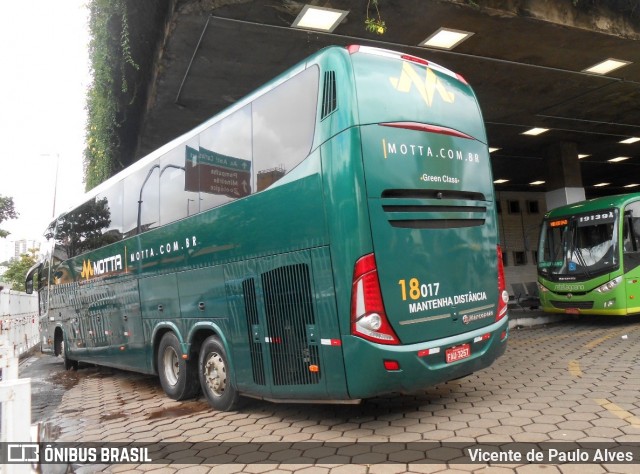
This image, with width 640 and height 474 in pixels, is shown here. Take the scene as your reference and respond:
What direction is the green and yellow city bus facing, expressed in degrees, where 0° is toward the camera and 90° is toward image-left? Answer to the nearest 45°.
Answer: approximately 45°

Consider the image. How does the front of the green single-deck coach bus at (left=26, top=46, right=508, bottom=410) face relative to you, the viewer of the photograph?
facing away from the viewer and to the left of the viewer

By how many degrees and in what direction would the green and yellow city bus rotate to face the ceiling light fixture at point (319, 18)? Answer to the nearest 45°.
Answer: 0° — it already faces it

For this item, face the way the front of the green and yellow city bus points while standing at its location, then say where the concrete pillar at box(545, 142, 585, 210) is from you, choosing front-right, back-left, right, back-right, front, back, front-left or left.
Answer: back-right

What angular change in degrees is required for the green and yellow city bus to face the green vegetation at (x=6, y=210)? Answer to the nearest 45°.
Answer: approximately 45° to its right

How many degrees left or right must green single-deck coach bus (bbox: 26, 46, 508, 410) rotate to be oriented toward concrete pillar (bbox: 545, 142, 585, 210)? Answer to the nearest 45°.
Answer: approximately 90° to its right
